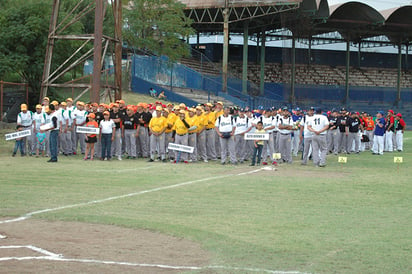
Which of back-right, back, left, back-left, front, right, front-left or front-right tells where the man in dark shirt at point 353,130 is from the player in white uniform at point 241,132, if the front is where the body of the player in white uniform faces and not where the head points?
back-left

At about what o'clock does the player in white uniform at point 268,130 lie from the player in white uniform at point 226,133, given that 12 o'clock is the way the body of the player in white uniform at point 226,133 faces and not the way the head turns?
the player in white uniform at point 268,130 is roughly at 8 o'clock from the player in white uniform at point 226,133.

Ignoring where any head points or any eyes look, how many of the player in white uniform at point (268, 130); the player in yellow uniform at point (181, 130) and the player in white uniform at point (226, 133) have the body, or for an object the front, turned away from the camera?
0

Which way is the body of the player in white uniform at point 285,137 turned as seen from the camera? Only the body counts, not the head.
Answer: toward the camera

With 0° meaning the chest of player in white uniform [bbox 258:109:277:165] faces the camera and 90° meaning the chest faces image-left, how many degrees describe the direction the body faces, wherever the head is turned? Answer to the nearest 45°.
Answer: approximately 0°

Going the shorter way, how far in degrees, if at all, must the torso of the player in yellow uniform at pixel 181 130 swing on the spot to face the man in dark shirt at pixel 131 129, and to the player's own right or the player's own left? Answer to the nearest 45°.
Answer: approximately 135° to the player's own right

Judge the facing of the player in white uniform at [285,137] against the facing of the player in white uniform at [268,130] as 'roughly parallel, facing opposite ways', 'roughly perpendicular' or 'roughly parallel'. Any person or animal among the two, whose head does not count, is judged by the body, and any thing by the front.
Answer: roughly parallel

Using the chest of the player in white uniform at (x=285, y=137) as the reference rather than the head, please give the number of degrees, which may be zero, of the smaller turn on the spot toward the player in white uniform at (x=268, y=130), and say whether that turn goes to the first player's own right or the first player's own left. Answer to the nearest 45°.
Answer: approximately 90° to the first player's own right
